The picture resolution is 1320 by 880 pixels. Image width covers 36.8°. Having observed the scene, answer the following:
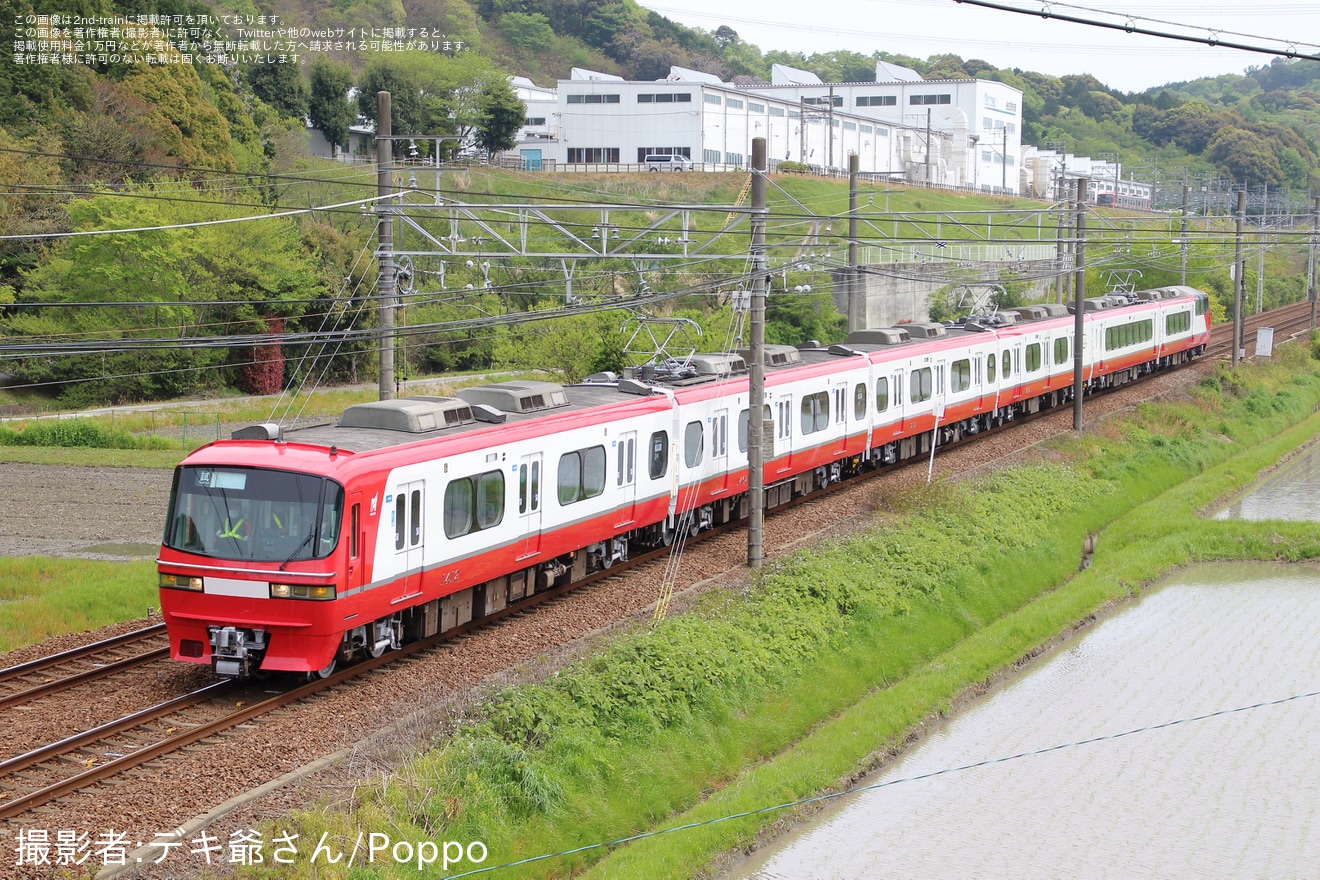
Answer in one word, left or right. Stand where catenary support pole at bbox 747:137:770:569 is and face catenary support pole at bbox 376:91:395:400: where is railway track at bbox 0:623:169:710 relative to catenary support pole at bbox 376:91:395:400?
left

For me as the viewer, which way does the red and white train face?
facing the viewer and to the left of the viewer
